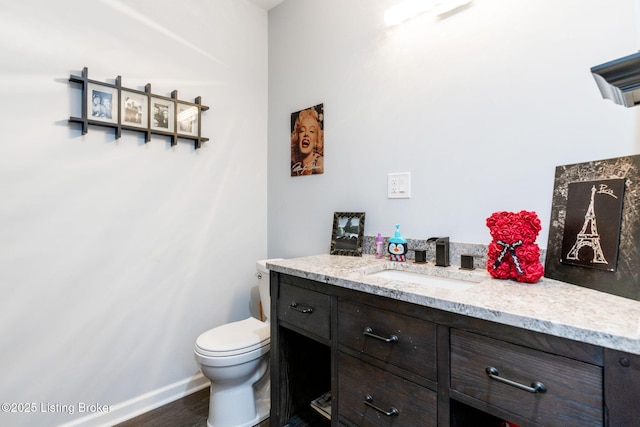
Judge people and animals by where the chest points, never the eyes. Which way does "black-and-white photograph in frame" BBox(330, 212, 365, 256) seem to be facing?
toward the camera

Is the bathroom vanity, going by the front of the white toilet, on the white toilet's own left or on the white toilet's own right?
on the white toilet's own left

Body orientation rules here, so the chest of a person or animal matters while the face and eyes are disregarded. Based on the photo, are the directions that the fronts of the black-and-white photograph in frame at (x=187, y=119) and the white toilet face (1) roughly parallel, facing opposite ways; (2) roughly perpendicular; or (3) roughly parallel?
roughly perpendicular

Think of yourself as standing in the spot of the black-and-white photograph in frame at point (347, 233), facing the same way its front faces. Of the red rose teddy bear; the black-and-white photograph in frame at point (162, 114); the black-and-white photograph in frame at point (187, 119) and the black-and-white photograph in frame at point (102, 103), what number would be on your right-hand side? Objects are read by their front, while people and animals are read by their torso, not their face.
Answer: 3

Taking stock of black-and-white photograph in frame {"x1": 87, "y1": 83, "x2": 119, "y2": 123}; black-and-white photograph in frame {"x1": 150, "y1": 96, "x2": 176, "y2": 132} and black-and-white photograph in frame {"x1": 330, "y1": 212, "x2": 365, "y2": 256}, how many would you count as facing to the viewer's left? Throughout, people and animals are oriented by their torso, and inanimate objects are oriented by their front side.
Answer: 0

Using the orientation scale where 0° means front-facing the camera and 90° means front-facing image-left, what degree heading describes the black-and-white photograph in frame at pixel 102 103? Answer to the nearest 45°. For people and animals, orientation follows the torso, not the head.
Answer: approximately 315°

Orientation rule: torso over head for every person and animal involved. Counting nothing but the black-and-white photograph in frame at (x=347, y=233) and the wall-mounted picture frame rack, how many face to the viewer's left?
0

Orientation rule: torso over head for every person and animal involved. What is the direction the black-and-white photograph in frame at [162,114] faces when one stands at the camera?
facing the viewer and to the right of the viewer

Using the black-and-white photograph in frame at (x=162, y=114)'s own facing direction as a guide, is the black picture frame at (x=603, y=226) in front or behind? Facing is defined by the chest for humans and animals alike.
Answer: in front

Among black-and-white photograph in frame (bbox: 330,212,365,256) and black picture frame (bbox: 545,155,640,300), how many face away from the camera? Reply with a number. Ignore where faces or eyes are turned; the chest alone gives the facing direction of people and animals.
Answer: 0

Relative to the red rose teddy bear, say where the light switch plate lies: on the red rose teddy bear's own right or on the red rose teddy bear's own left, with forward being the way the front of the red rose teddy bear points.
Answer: on the red rose teddy bear's own right

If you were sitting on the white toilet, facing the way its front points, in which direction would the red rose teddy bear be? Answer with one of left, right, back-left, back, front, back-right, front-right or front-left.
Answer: left
